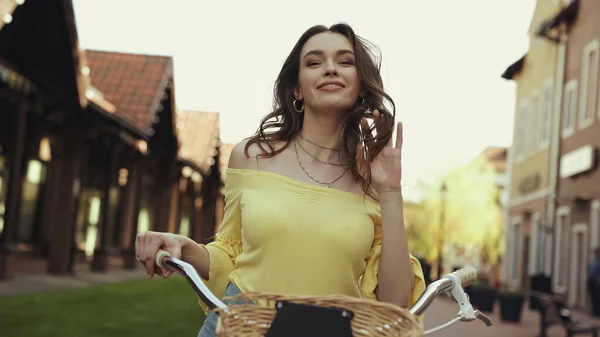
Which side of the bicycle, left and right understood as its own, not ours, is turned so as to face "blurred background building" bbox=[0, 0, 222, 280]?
back

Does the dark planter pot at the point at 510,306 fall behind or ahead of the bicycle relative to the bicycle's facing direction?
behind

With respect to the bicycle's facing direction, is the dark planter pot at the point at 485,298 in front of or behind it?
behind

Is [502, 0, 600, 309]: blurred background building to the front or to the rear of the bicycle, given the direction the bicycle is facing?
to the rear

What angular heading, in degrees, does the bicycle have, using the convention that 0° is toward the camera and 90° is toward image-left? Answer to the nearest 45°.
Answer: approximately 0°
